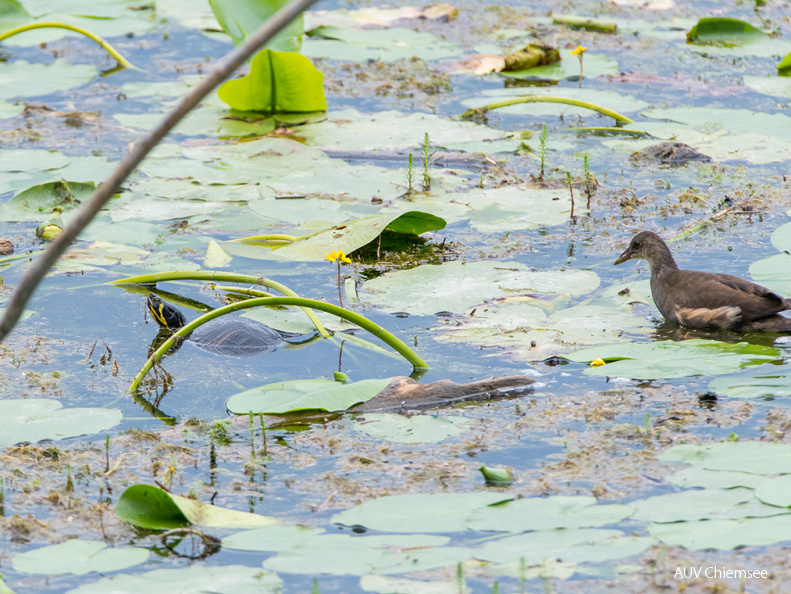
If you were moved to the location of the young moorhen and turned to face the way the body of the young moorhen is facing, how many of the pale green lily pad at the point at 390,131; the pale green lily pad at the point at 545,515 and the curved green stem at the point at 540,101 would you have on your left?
1

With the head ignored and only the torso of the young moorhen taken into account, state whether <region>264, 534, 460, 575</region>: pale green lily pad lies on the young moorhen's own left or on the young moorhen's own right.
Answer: on the young moorhen's own left

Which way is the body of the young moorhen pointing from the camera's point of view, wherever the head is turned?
to the viewer's left

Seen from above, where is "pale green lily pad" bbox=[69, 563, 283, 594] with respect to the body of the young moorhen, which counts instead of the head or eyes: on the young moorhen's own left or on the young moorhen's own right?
on the young moorhen's own left

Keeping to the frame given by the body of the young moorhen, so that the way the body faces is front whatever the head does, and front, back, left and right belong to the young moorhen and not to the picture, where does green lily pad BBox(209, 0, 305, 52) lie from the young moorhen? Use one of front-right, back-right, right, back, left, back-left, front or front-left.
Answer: front-right

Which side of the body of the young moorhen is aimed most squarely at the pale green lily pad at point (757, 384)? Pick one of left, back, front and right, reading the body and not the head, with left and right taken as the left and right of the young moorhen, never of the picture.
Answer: left

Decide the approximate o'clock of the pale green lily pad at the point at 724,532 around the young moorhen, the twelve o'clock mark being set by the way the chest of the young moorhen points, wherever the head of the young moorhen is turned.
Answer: The pale green lily pad is roughly at 9 o'clock from the young moorhen.

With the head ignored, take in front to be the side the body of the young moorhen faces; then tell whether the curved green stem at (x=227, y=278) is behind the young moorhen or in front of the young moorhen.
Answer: in front

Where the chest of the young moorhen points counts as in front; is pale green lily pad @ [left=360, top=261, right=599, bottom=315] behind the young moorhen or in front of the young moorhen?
in front

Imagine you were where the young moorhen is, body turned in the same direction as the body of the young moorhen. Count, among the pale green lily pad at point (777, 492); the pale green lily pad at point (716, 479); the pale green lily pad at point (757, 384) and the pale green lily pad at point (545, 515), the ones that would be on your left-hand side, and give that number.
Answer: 4
